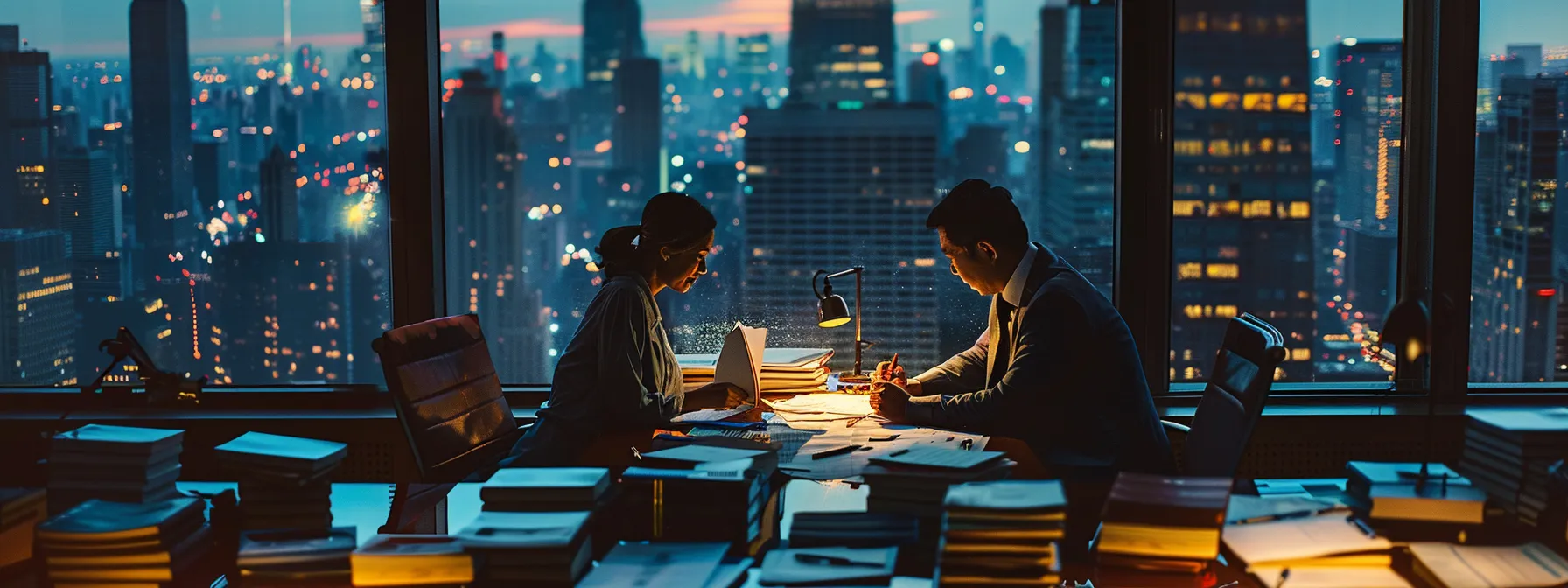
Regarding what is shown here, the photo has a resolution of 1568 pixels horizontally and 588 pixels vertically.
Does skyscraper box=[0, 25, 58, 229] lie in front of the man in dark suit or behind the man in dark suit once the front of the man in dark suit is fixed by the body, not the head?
in front

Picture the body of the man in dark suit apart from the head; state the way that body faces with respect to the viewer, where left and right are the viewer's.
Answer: facing to the left of the viewer

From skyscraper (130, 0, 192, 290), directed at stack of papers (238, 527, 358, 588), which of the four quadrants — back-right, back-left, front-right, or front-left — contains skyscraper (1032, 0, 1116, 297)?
front-left

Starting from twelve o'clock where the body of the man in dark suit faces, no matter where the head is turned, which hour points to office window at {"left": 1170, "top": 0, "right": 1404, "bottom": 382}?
The office window is roughly at 4 o'clock from the man in dark suit.

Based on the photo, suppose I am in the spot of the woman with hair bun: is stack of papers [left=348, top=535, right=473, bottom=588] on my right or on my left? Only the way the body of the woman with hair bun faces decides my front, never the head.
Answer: on my right

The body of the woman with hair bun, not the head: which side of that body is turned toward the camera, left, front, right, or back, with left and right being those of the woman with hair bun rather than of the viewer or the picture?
right

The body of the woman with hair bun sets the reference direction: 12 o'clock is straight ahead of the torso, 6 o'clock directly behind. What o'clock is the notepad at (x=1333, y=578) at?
The notepad is roughly at 2 o'clock from the woman with hair bun.

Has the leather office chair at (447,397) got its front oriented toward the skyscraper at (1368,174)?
no

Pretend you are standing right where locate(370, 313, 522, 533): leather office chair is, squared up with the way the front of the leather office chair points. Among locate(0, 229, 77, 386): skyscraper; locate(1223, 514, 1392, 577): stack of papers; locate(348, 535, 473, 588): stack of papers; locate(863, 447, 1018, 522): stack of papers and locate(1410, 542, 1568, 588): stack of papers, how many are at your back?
1

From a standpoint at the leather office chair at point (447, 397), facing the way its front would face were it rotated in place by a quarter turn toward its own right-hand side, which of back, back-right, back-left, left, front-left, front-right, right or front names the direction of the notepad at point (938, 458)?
left

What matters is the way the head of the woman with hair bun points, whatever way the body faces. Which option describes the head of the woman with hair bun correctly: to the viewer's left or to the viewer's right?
to the viewer's right

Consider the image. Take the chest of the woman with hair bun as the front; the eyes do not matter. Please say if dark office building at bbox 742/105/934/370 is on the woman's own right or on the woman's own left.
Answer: on the woman's own left

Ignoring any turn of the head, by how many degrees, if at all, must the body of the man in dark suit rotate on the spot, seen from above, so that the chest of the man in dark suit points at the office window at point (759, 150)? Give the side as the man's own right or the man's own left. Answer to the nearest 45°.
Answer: approximately 45° to the man's own right

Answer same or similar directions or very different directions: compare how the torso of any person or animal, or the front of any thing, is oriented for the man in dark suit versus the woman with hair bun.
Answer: very different directions

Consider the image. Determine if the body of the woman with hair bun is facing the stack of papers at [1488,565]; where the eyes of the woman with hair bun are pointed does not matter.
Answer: no

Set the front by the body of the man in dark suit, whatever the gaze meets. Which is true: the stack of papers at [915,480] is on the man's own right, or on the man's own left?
on the man's own left
